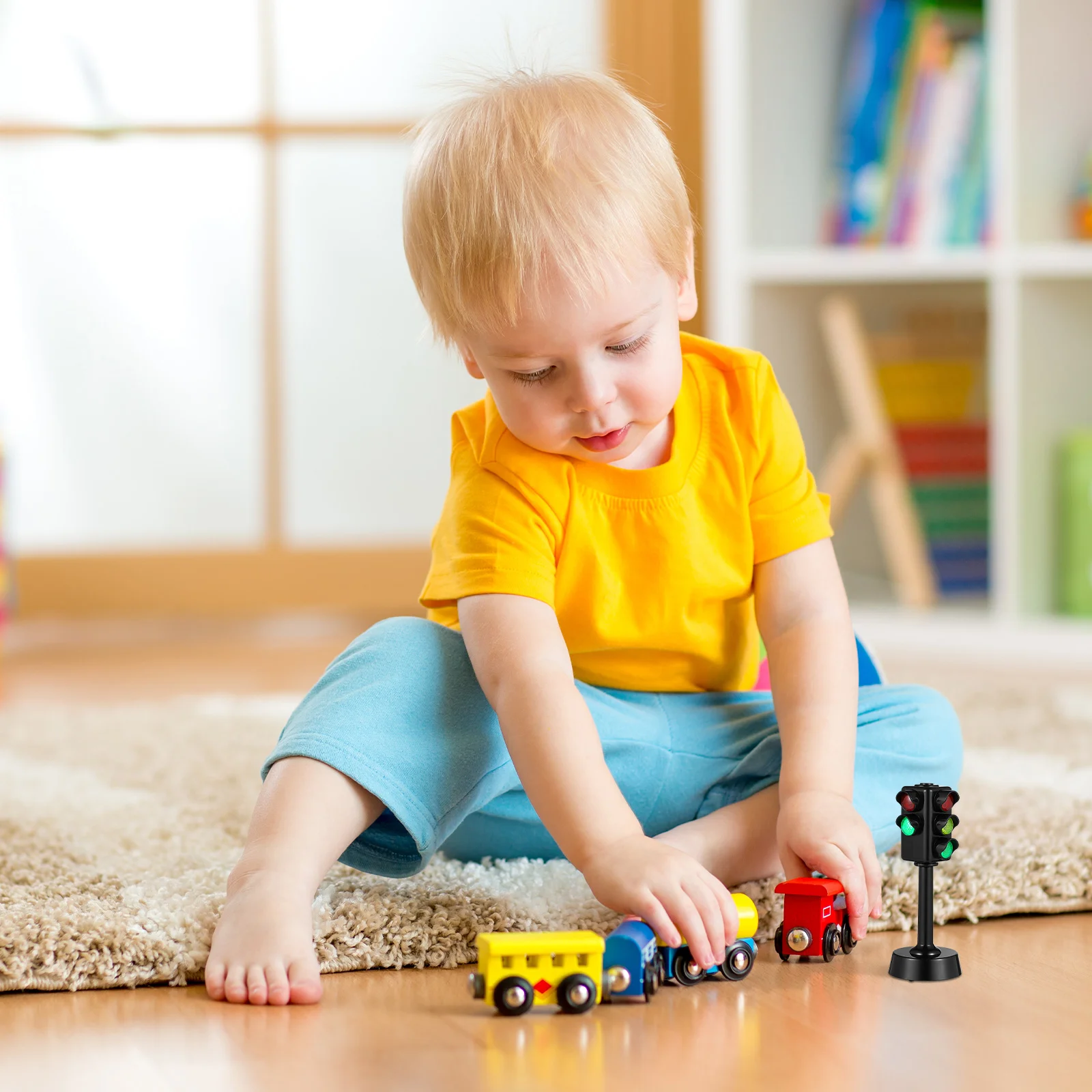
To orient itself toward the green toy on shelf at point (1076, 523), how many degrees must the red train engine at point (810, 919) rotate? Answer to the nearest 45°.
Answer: approximately 45° to its left

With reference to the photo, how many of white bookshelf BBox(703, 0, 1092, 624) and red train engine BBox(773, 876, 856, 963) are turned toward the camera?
1

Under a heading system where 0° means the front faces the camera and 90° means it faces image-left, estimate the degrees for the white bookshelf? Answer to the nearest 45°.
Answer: approximately 0°

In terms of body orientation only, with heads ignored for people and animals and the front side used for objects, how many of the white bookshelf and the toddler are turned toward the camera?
2

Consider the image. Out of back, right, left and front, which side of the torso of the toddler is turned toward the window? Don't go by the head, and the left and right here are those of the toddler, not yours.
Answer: back

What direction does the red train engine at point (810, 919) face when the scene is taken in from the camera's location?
facing away from the viewer and to the right of the viewer

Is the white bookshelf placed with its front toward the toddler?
yes
